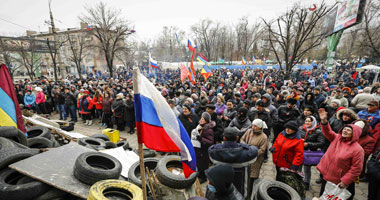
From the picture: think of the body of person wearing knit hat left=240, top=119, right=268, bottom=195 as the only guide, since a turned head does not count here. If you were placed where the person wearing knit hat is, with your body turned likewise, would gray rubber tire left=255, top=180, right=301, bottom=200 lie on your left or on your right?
on your left

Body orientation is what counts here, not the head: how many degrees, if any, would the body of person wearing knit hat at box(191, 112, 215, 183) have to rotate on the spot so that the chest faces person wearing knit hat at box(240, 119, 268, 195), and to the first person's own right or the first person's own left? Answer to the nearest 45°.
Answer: approximately 135° to the first person's own left

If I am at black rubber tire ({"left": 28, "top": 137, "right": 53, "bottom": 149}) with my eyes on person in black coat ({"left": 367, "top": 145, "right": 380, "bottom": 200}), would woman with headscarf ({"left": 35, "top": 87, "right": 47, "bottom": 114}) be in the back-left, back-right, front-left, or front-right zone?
back-left

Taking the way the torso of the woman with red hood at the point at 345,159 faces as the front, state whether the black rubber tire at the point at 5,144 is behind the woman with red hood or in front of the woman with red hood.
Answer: in front
